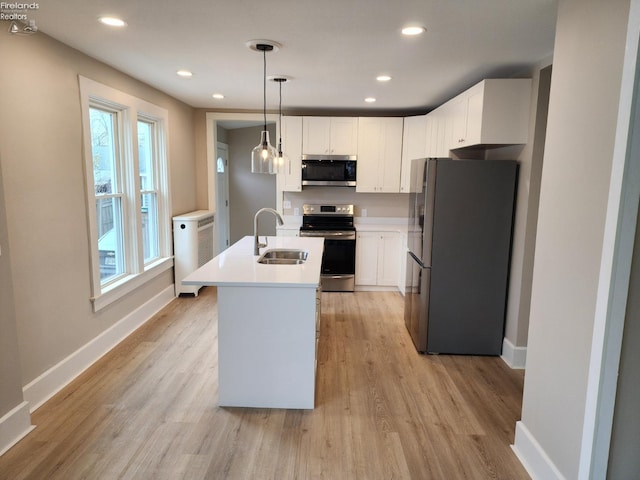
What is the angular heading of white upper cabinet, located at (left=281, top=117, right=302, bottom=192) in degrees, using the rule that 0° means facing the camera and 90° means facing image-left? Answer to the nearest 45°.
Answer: approximately 0°

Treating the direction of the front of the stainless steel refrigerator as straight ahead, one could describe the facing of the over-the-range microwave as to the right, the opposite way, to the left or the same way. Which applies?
to the left

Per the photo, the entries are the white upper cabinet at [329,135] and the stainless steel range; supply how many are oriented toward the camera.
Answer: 2

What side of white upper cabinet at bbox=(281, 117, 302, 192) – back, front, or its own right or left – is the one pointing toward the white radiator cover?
right

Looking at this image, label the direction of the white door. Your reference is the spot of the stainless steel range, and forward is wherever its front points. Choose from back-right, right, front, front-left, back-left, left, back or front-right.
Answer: back-right

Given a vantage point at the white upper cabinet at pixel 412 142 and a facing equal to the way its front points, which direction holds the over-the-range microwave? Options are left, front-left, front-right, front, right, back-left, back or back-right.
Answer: right

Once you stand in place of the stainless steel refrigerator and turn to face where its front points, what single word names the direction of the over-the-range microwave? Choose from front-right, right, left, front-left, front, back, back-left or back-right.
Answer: front-right

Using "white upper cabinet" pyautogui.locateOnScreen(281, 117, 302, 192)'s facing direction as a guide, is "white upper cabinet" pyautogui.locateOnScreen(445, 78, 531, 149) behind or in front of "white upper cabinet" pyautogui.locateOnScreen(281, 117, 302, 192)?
in front

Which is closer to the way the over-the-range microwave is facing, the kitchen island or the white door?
the kitchen island

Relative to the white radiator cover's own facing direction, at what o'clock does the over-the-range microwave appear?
The over-the-range microwave is roughly at 12 o'clock from the white radiator cover.

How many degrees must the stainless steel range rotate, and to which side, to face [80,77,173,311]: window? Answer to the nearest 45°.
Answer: approximately 45° to its right
